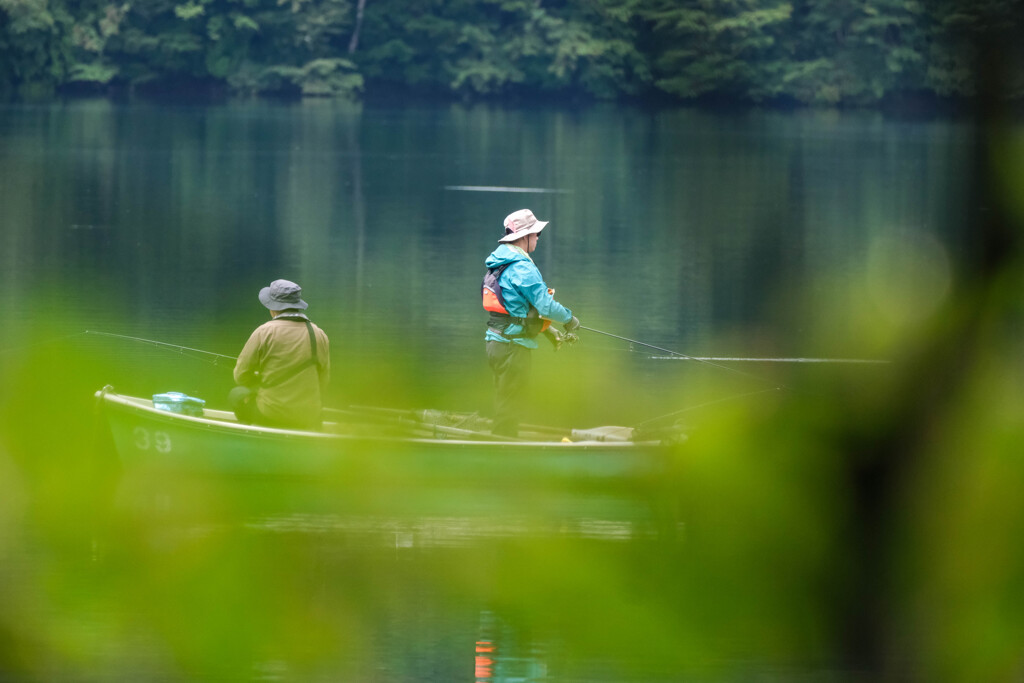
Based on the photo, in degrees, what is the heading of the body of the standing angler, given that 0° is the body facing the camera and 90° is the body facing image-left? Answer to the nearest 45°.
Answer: approximately 270°

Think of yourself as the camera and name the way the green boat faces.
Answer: facing to the left of the viewer

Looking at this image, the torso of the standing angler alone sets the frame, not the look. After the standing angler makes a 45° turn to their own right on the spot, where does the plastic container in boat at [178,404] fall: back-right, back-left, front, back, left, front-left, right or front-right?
back-right

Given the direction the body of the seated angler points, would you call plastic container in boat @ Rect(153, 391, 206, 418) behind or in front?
in front

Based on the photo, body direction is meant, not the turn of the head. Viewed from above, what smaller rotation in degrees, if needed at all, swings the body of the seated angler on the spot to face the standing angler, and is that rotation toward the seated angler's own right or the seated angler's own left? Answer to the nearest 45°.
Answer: approximately 135° to the seated angler's own right

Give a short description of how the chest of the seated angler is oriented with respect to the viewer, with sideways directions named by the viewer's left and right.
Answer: facing away from the viewer and to the left of the viewer
